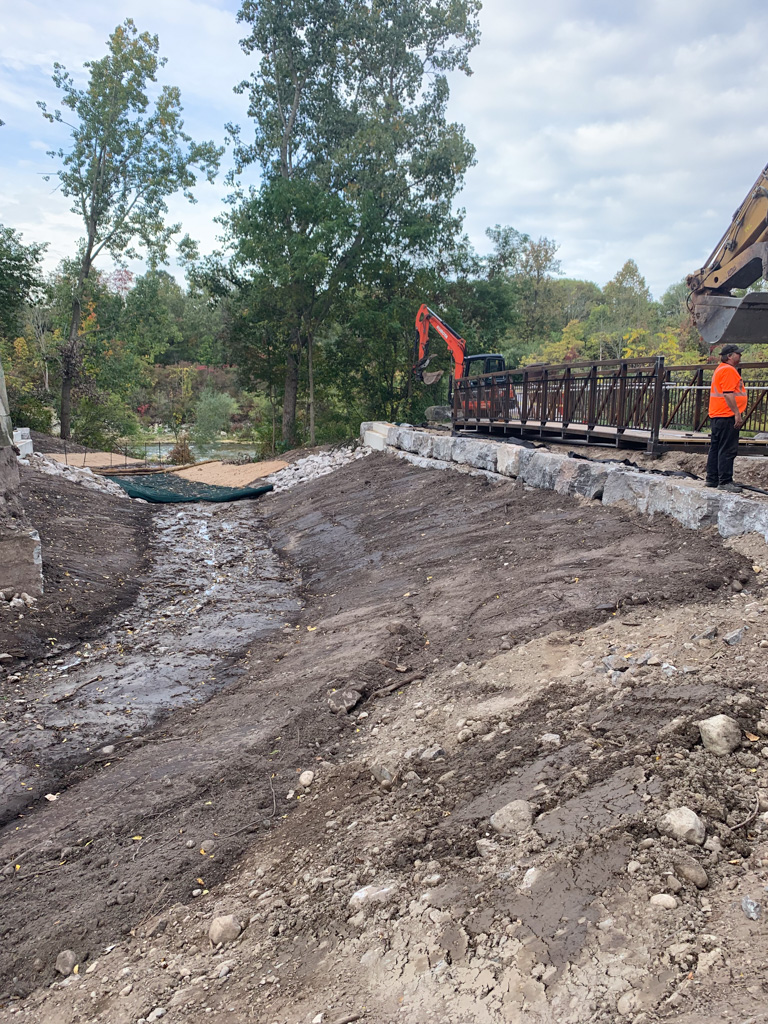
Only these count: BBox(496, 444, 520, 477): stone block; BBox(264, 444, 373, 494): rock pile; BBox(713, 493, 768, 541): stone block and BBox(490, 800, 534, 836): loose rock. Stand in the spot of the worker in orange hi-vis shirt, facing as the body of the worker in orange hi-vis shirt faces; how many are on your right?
2

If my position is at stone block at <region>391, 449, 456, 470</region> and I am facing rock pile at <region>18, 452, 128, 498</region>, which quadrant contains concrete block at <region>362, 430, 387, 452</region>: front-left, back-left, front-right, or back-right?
front-right
